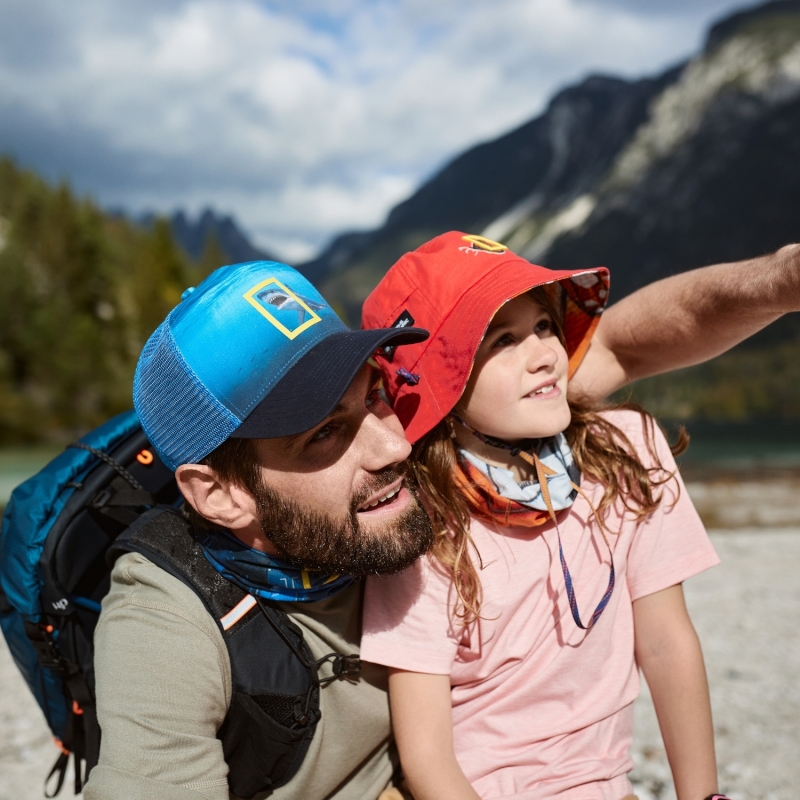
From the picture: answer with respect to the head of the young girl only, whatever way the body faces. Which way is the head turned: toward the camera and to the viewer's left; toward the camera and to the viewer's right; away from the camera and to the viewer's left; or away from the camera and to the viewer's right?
toward the camera and to the viewer's right

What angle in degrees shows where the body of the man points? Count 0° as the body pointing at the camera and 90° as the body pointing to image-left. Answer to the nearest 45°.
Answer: approximately 315°
